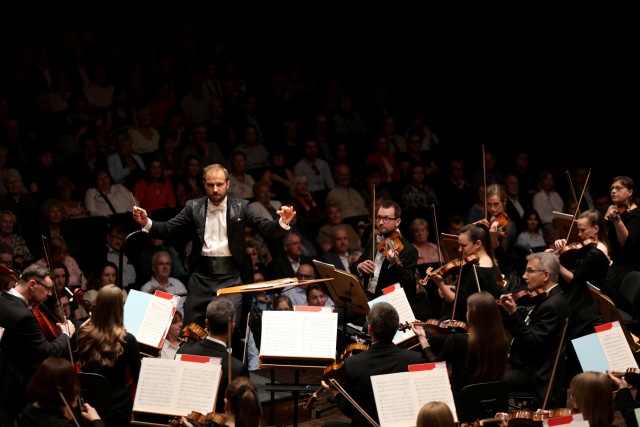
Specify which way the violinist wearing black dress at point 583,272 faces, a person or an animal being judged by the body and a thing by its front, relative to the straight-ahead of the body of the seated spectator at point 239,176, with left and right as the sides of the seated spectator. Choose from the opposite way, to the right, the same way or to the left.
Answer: to the right

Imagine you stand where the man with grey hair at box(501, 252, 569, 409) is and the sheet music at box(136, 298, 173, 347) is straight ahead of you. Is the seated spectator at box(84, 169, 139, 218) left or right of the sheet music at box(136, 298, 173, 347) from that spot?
right

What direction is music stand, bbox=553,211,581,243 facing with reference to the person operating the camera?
facing away from the viewer and to the right of the viewer

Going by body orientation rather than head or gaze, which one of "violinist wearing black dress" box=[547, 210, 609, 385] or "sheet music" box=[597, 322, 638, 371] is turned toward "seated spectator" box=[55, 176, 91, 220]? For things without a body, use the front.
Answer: the violinist wearing black dress

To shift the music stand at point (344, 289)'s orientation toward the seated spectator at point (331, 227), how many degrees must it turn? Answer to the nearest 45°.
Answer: approximately 45° to its left

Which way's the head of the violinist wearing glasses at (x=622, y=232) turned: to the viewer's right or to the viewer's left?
to the viewer's left

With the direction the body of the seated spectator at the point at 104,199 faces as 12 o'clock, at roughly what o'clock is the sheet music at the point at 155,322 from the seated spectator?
The sheet music is roughly at 12 o'clock from the seated spectator.

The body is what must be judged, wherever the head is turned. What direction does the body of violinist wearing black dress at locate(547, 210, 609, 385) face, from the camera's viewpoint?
to the viewer's left

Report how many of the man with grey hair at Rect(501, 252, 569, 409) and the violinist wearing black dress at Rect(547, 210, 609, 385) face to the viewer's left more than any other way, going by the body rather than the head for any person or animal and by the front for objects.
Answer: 2
